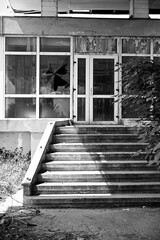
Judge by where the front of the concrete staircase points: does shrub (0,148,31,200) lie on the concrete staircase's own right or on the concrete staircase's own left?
on the concrete staircase's own right

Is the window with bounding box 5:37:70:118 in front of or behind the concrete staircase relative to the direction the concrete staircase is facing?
behind

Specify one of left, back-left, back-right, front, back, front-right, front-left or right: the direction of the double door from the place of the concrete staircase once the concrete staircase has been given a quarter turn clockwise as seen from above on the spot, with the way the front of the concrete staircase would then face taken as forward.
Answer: right

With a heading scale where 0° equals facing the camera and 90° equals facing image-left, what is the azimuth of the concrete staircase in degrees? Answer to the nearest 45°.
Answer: approximately 0°

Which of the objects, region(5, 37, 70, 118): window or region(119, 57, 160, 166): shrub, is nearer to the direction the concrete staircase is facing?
the shrub
